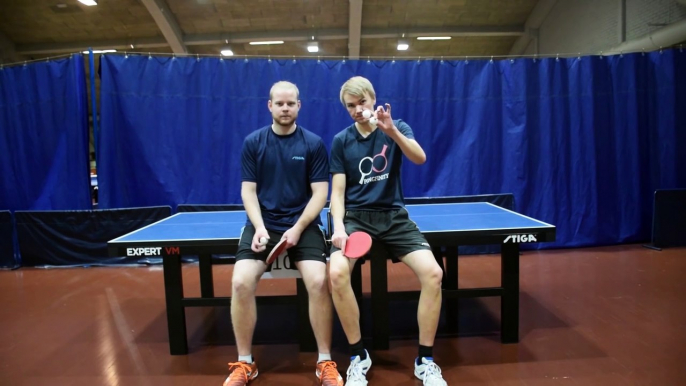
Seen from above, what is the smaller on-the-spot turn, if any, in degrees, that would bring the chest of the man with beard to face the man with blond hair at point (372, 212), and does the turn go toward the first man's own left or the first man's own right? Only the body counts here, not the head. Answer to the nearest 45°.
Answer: approximately 90° to the first man's own left

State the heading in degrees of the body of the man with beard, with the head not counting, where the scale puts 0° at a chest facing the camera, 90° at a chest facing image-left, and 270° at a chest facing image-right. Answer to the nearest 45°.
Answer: approximately 0°

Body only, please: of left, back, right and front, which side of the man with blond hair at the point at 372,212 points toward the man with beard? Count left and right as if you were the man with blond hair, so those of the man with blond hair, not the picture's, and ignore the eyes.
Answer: right

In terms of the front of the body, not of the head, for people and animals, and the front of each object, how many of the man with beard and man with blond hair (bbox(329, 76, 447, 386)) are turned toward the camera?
2
